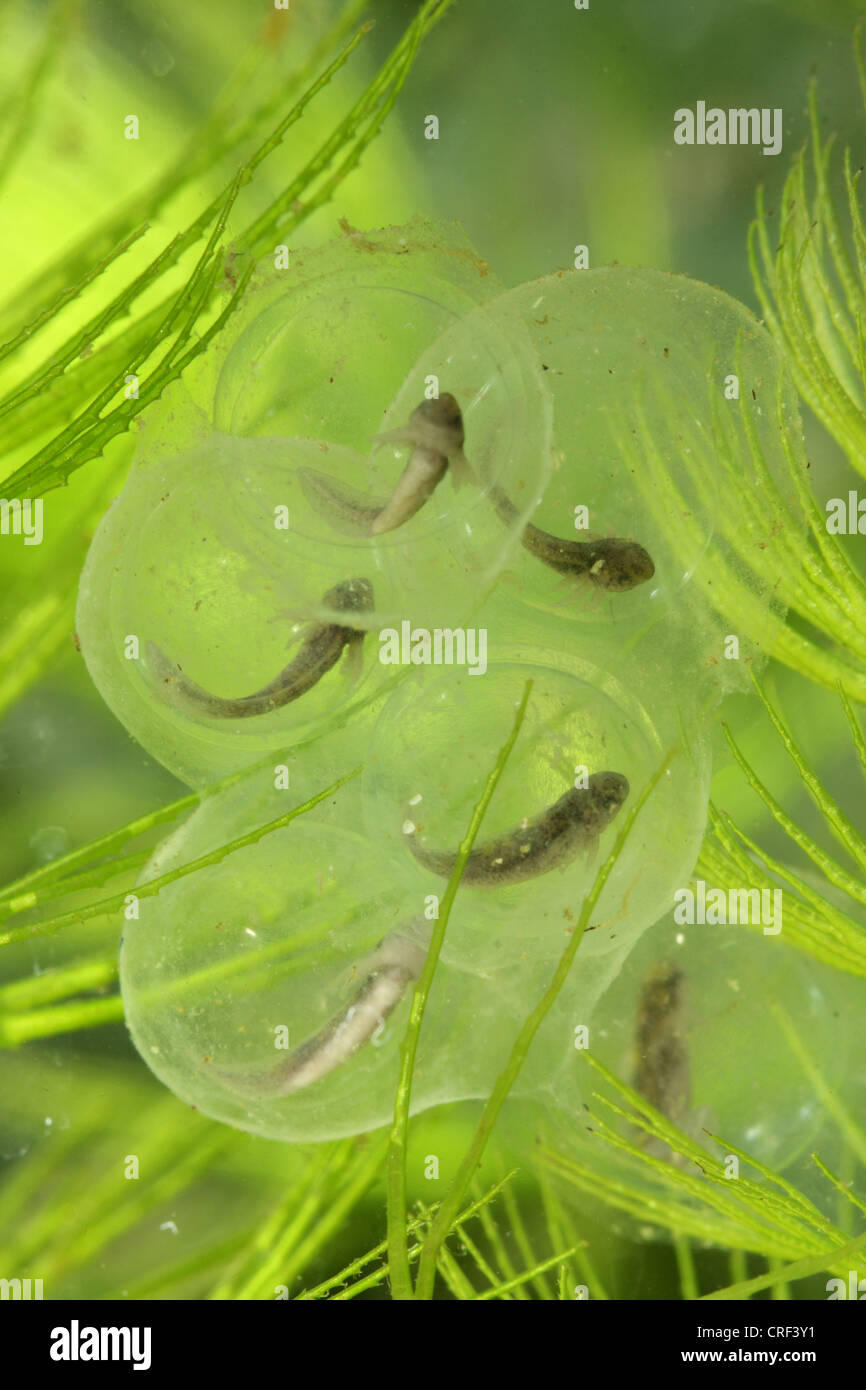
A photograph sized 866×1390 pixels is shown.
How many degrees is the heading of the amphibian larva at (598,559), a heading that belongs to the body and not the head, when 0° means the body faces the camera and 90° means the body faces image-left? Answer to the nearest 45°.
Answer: approximately 270°
